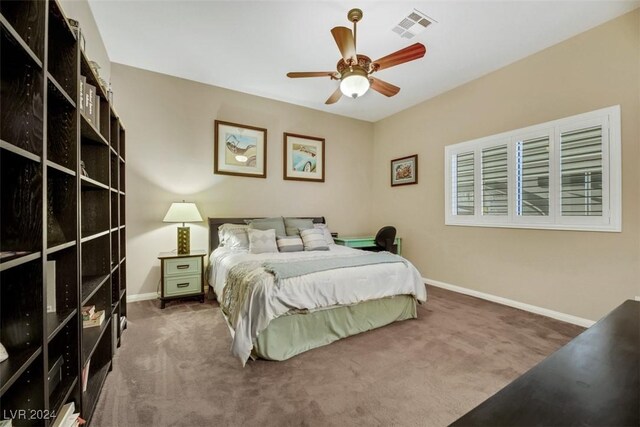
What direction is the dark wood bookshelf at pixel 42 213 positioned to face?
to the viewer's right

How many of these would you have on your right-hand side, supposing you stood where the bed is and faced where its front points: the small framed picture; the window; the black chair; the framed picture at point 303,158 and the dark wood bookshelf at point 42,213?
1

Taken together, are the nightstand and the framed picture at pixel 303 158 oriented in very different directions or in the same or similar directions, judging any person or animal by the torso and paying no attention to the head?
same or similar directions

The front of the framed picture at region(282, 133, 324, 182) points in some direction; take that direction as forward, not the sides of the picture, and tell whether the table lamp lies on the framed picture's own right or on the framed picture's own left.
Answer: on the framed picture's own right

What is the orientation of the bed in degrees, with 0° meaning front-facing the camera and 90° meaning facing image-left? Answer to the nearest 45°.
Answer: approximately 315°

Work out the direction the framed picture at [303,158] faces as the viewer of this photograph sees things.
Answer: facing the viewer and to the right of the viewer

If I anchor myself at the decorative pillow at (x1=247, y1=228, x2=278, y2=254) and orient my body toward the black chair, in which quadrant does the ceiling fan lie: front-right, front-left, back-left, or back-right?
front-right

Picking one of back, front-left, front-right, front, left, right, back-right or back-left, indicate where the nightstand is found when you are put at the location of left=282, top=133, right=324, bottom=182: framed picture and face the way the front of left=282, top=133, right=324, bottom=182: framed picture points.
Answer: right

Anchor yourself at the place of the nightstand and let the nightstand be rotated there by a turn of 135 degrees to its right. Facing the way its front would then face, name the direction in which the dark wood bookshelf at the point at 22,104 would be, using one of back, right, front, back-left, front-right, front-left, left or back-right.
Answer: back-left

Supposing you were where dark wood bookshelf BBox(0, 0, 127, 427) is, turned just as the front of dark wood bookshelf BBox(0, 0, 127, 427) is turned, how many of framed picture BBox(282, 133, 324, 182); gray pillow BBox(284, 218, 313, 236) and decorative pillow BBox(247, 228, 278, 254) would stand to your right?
0

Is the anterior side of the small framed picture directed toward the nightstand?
yes

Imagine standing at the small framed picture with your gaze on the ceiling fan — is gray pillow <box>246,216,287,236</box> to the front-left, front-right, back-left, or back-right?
front-right

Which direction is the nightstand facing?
toward the camera

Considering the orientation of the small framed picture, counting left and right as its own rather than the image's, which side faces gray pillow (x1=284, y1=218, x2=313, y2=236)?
front

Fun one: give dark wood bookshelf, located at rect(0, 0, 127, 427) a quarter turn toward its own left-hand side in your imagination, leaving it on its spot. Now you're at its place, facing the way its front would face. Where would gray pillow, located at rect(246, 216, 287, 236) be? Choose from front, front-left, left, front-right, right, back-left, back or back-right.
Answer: front-right

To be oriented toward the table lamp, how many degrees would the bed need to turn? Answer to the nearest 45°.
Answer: approximately 180°

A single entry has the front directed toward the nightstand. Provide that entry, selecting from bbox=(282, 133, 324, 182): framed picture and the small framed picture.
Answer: the small framed picture

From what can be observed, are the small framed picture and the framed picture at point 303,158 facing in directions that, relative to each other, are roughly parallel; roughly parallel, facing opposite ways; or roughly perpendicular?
roughly perpendicular

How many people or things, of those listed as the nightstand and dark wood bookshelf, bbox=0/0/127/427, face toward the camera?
1

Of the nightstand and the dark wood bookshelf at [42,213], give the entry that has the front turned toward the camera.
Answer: the nightstand
